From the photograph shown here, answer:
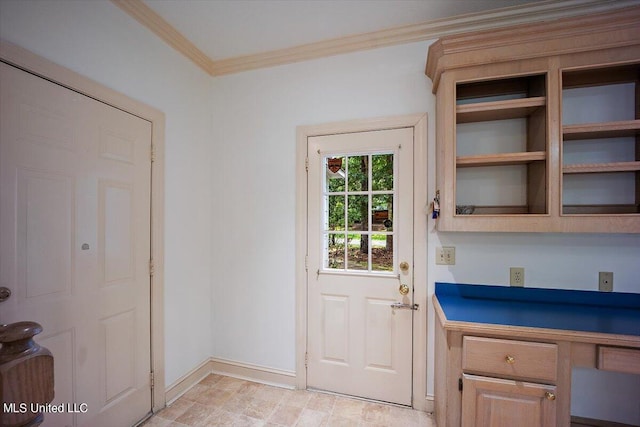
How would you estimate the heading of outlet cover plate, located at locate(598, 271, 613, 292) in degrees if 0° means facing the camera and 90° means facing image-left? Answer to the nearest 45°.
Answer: approximately 0°

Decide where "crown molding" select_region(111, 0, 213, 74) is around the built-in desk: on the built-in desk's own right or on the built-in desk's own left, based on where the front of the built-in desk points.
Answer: on the built-in desk's own right

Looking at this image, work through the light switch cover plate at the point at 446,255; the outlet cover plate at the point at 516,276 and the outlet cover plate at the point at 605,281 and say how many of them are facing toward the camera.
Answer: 3

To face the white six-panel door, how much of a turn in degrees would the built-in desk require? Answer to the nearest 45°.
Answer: approximately 45° to its right

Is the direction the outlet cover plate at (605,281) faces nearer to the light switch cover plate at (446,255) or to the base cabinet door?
the base cabinet door

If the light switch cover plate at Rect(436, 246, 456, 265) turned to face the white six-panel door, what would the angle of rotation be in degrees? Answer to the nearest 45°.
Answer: approximately 45° to its right

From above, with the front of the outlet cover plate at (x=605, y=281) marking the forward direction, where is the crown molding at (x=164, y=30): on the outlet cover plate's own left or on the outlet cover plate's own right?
on the outlet cover plate's own right

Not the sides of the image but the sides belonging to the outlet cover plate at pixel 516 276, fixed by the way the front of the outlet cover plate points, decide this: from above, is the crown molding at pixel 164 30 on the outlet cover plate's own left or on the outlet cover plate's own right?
on the outlet cover plate's own right

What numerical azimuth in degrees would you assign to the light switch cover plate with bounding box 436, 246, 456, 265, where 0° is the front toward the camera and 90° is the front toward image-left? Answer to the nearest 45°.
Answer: approximately 0°

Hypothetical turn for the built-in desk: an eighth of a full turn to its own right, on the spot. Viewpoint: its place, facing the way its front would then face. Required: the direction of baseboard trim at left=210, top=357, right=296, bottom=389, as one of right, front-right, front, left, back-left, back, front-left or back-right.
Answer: front-right

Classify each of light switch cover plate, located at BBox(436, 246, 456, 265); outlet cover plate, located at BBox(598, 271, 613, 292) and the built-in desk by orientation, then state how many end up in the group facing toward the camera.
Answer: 3

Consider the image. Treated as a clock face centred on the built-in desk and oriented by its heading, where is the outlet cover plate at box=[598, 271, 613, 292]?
The outlet cover plate is roughly at 7 o'clock from the built-in desk.
